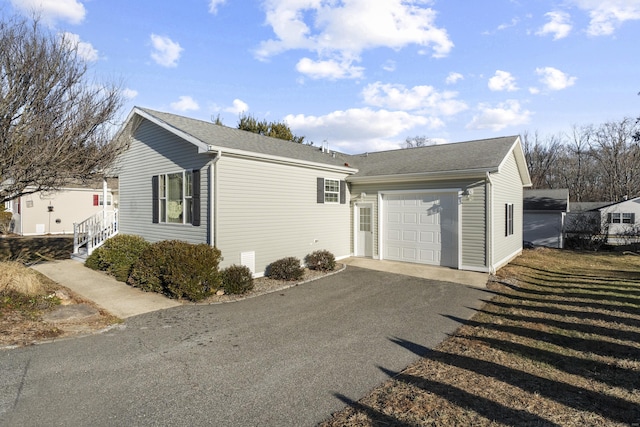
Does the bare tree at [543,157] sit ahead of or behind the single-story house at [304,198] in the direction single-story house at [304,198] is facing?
behind

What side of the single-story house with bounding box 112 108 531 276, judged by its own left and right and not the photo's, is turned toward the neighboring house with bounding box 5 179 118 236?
right

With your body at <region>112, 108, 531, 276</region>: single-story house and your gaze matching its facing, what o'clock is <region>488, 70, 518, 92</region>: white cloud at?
The white cloud is roughly at 7 o'clock from the single-story house.
